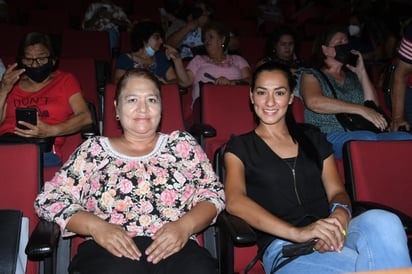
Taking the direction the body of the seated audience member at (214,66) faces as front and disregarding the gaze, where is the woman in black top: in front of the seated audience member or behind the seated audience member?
in front

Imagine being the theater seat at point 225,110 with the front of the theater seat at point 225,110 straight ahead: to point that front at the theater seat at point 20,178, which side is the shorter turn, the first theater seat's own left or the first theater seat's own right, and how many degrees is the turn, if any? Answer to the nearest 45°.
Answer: approximately 45° to the first theater seat's own right

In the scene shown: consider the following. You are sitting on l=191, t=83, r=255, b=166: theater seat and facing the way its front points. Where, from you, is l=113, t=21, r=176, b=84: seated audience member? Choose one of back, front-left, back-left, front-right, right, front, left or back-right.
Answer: back-right

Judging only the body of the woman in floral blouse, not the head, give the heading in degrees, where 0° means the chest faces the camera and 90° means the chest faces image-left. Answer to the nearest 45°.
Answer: approximately 0°

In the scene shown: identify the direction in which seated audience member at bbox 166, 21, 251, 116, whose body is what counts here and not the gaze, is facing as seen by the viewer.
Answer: toward the camera

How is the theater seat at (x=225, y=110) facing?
toward the camera

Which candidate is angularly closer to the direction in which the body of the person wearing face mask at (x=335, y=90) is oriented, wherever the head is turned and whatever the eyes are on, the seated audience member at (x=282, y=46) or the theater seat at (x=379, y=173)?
the theater seat

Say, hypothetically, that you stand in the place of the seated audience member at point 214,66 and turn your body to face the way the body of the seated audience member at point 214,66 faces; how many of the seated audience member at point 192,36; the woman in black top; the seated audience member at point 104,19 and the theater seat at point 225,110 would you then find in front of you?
2

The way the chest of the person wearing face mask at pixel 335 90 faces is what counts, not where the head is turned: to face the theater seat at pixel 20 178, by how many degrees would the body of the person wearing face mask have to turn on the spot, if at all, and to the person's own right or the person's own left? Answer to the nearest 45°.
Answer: approximately 90° to the person's own right

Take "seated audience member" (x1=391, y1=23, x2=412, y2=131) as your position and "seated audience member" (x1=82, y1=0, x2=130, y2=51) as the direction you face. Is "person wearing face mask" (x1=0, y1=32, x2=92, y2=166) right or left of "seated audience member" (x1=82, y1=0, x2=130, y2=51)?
left

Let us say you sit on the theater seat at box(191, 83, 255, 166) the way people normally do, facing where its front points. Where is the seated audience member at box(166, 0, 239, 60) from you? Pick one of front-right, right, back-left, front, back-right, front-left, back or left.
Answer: back

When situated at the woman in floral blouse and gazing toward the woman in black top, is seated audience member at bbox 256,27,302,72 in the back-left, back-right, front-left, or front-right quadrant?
front-left

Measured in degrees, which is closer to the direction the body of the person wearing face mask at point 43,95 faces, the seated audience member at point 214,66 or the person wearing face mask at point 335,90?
the person wearing face mask
